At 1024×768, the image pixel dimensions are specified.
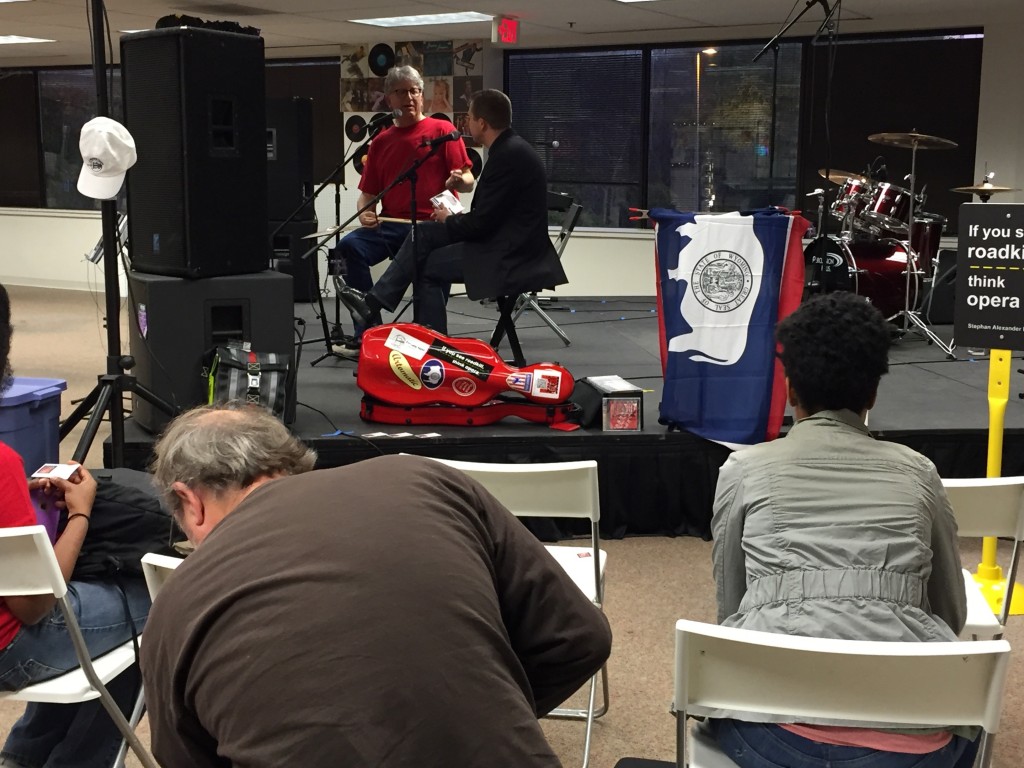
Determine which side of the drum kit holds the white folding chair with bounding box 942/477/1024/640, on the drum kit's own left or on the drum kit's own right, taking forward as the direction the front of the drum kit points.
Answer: on the drum kit's own left

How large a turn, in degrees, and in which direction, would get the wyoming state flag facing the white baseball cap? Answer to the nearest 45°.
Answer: approximately 90° to its right

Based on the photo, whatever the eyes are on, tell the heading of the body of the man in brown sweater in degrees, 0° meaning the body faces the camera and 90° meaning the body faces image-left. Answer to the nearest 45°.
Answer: approximately 135°

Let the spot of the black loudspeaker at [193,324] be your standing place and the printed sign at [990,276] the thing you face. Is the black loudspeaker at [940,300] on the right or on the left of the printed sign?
left

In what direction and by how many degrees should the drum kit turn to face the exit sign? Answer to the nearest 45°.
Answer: approximately 90° to its right

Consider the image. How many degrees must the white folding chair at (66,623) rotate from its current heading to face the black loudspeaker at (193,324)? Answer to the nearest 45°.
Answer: approximately 45° to its left

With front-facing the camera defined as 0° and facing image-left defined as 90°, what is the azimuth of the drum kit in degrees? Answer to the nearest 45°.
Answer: approximately 45°

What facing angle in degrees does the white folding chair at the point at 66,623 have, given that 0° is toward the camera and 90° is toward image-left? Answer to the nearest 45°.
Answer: approximately 225°

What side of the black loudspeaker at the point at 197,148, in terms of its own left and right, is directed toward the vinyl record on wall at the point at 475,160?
back

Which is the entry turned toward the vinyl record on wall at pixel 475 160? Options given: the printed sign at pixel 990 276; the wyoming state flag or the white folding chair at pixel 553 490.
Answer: the white folding chair
